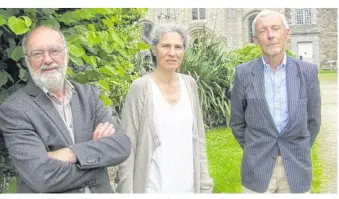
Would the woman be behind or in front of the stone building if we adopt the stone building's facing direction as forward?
in front

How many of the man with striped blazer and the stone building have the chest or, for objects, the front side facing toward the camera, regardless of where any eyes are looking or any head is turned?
2

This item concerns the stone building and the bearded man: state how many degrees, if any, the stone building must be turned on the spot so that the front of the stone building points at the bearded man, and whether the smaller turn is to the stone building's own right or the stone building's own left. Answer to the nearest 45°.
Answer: approximately 45° to the stone building's own right

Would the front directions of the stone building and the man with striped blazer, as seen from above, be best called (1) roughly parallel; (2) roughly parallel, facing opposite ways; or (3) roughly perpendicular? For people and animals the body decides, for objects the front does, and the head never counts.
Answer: roughly parallel

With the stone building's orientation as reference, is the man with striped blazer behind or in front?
in front

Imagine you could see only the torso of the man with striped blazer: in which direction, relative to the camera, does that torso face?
toward the camera

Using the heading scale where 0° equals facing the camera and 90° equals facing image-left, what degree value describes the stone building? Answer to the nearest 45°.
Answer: approximately 0°
